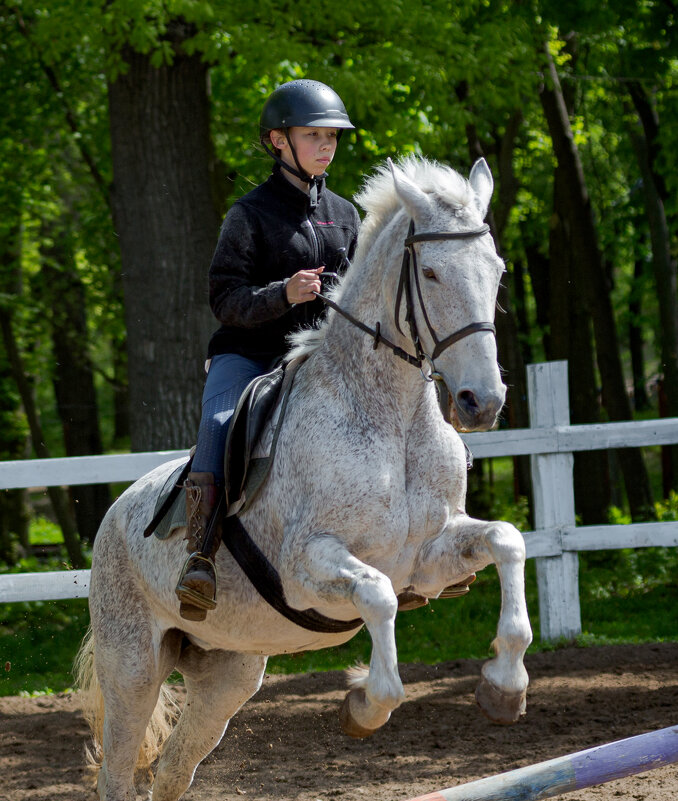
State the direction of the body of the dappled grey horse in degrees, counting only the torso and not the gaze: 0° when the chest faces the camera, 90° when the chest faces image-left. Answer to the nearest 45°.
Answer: approximately 315°

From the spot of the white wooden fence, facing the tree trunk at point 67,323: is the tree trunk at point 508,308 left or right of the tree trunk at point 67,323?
right
